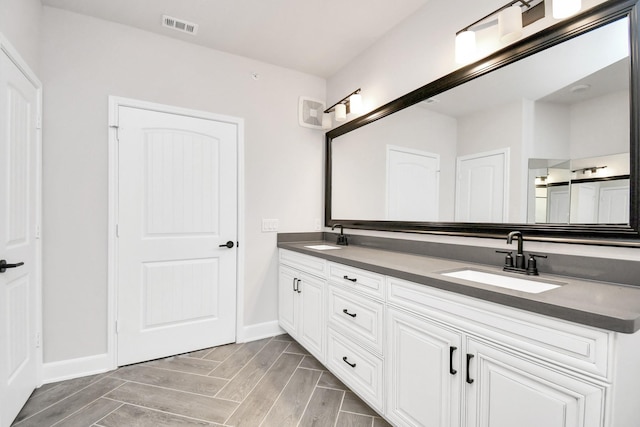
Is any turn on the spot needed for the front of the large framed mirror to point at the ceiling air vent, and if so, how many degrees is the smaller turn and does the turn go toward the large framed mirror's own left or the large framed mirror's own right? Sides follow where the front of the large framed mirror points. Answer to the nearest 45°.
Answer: approximately 45° to the large framed mirror's own right

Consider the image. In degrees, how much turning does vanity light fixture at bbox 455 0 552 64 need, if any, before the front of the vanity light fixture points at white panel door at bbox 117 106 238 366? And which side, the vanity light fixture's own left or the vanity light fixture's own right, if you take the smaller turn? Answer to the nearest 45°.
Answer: approximately 45° to the vanity light fixture's own right

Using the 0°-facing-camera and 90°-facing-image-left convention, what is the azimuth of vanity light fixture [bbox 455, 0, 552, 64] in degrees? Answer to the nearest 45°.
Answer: approximately 45°

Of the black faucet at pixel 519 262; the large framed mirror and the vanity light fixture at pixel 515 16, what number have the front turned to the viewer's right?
0

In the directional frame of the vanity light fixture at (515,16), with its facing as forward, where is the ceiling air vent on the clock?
The ceiling air vent is roughly at 1 o'clock from the vanity light fixture.

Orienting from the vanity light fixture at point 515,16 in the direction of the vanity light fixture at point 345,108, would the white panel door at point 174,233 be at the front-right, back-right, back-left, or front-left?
front-left

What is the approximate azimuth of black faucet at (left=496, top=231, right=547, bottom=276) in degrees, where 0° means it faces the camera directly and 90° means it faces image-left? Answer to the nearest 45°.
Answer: approximately 45°

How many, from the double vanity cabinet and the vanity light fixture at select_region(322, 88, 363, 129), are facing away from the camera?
0

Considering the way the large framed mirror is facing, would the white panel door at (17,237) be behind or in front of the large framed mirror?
in front
